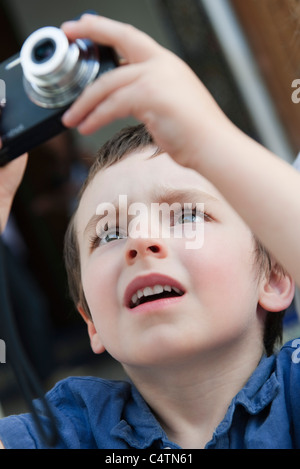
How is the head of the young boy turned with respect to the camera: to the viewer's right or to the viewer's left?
to the viewer's left

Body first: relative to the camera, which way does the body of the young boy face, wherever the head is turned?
toward the camera
